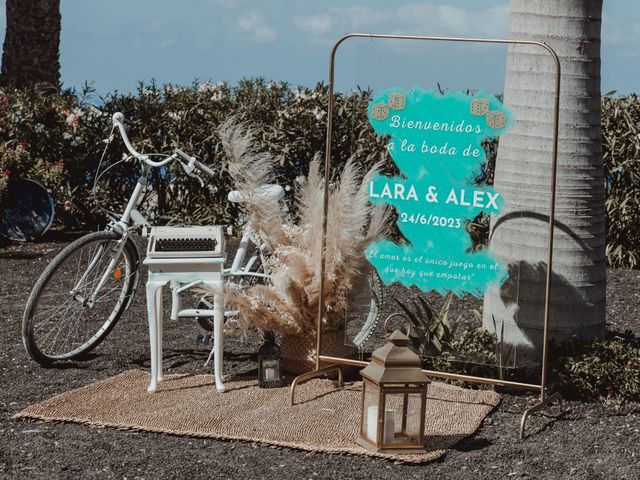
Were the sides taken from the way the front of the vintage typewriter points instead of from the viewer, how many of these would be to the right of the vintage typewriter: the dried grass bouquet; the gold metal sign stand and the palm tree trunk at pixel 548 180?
0

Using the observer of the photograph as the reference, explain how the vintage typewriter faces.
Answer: facing the viewer

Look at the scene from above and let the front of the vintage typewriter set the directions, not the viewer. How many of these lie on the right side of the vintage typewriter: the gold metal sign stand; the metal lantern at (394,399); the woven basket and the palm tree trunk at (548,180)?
0

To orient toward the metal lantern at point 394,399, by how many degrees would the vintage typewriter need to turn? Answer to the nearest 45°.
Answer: approximately 45° to its left

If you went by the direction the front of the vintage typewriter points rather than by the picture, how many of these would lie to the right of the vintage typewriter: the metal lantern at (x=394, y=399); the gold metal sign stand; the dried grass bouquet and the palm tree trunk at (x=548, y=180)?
0

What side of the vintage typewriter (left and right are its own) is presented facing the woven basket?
left

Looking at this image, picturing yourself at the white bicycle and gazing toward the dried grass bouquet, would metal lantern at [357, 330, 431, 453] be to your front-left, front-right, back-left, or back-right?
front-right

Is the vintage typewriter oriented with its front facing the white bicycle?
no

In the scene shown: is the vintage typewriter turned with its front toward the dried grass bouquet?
no

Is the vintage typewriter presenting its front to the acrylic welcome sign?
no
